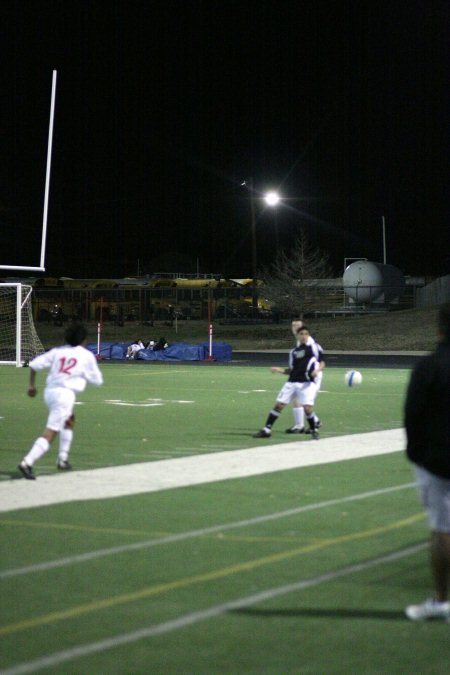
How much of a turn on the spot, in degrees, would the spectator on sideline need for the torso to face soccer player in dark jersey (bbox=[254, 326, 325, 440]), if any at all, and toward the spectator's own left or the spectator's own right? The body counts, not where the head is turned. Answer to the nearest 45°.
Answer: approximately 45° to the spectator's own right

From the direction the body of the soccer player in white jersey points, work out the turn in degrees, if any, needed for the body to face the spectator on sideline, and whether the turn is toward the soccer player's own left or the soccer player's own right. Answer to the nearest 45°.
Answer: approximately 135° to the soccer player's own right

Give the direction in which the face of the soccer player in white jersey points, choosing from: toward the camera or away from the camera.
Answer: away from the camera

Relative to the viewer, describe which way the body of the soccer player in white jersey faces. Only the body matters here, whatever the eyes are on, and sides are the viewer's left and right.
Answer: facing away from the viewer and to the right of the viewer

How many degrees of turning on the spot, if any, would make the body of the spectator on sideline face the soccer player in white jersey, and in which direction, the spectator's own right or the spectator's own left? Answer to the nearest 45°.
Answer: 0° — they already face them

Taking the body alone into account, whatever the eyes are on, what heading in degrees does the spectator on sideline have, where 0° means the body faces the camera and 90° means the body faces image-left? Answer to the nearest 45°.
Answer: approximately 135°

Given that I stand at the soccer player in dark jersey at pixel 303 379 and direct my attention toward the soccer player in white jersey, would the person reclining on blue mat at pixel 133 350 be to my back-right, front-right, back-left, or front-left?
back-right
